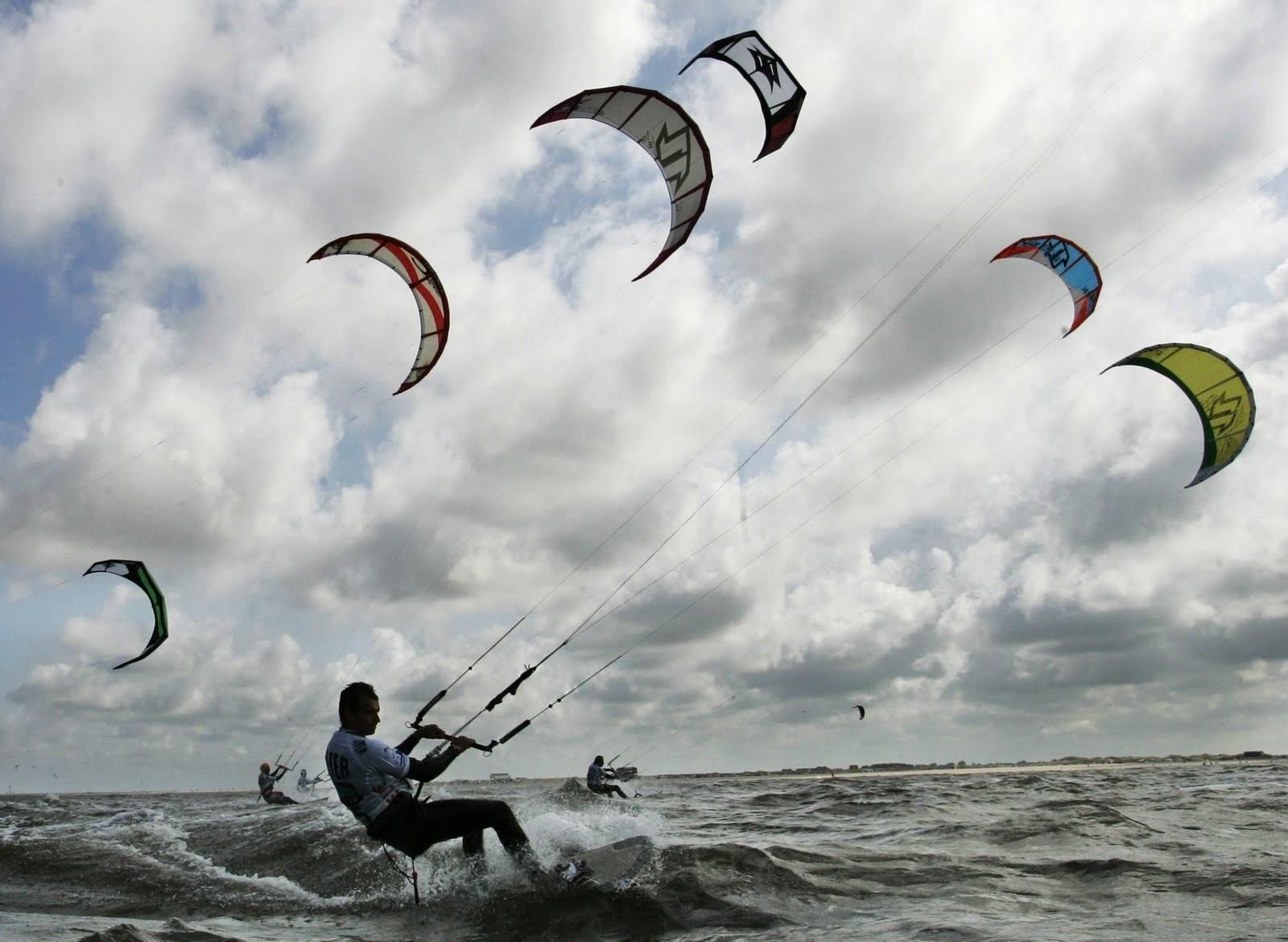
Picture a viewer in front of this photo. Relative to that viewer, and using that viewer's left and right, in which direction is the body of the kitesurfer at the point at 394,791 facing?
facing to the right of the viewer

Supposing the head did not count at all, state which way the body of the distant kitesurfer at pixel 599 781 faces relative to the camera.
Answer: to the viewer's right

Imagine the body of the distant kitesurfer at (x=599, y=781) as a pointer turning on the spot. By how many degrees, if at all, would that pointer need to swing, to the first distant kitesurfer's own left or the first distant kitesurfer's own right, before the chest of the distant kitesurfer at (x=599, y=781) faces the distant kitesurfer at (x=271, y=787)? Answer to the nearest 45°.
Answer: approximately 180°

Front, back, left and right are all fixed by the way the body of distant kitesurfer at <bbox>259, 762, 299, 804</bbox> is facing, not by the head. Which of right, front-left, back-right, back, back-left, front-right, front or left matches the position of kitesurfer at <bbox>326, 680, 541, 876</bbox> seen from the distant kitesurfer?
right

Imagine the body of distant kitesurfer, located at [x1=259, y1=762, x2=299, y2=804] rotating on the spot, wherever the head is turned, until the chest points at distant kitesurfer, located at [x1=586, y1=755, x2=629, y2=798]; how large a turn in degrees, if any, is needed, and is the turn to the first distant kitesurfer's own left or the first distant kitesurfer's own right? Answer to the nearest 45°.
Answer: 0° — they already face them

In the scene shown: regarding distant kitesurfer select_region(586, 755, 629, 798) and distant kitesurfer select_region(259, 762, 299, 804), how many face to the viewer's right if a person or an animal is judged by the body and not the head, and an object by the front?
2

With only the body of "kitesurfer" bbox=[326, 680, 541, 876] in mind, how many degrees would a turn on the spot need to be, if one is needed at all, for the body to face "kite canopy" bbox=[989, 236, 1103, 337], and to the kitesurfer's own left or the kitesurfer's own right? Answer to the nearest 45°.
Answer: approximately 45° to the kitesurfer's own left

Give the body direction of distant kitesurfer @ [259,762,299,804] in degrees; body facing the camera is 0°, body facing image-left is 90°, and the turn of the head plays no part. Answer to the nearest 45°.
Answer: approximately 270°

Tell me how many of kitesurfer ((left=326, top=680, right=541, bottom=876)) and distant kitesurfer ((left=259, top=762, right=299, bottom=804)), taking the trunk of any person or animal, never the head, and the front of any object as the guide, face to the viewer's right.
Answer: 2
